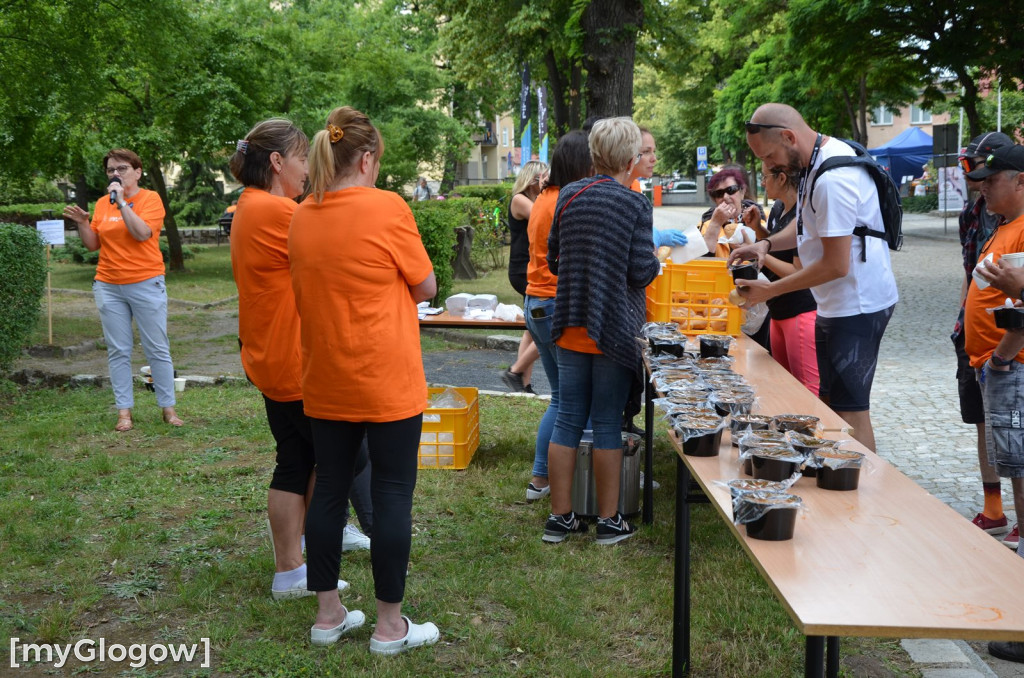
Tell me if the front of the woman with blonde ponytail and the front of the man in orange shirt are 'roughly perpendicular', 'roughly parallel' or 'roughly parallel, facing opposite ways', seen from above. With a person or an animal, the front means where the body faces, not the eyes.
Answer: roughly perpendicular

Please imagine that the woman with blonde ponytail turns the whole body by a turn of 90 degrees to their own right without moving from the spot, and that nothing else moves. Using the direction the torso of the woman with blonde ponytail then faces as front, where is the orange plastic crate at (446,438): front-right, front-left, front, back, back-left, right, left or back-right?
back-left

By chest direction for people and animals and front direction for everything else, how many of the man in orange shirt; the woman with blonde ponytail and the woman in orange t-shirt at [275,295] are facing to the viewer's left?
1

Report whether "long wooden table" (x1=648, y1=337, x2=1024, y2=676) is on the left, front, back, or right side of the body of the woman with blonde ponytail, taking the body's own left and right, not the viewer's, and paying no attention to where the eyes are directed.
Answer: right

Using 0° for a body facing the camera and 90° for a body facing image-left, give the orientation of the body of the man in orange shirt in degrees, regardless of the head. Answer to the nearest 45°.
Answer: approximately 90°

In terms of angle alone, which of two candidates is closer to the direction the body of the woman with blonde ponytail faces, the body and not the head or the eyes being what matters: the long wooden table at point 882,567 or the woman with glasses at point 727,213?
the woman with glasses

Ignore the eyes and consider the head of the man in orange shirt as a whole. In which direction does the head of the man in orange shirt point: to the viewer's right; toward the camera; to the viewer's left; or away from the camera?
to the viewer's left

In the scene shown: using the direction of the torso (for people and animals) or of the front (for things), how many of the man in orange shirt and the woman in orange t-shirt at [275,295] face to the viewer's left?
1

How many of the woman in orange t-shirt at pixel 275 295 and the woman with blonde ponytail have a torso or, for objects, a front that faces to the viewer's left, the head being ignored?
0

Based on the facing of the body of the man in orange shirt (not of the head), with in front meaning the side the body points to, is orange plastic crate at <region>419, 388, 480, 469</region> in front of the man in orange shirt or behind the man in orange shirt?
in front

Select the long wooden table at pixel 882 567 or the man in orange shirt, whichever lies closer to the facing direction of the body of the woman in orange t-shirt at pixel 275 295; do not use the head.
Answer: the man in orange shirt

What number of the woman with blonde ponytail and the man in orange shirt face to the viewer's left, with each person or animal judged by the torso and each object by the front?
1

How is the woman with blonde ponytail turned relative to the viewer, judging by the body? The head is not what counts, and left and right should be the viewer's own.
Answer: facing away from the viewer and to the right of the viewer

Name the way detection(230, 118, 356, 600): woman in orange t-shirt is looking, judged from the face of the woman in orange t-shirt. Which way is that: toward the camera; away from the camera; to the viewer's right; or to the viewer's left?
to the viewer's right

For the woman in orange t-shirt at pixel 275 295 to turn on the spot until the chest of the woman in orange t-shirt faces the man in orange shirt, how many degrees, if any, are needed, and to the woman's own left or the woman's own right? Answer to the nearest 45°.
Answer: approximately 45° to the woman's own right
